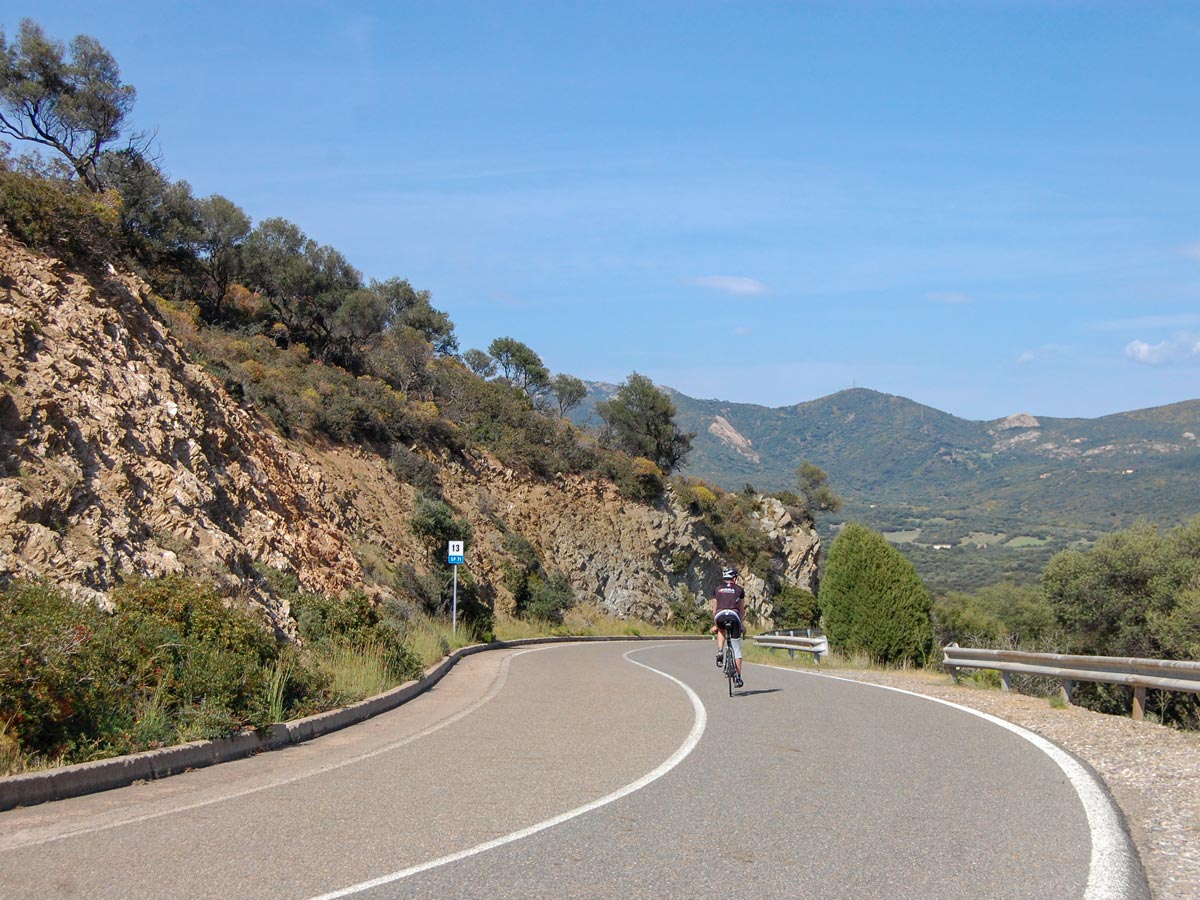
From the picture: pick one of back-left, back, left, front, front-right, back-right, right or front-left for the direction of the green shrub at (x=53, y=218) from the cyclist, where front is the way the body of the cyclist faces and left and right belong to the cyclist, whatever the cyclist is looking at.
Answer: left

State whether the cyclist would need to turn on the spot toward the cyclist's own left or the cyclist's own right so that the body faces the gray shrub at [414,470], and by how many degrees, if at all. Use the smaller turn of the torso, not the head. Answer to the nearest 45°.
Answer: approximately 45° to the cyclist's own left

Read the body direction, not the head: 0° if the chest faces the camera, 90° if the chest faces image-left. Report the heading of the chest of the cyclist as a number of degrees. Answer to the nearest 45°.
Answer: approximately 180°

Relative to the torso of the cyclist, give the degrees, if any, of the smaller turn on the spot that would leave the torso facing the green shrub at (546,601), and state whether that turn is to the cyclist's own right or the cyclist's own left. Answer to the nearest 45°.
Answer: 0° — they already face it

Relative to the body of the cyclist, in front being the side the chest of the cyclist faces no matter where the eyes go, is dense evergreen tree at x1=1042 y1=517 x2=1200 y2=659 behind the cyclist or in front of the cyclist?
in front

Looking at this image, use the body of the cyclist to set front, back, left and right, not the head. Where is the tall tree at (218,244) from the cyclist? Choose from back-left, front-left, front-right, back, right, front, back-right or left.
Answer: front-left

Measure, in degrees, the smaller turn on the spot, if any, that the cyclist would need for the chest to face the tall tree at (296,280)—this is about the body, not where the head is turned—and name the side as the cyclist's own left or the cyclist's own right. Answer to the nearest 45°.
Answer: approximately 45° to the cyclist's own left

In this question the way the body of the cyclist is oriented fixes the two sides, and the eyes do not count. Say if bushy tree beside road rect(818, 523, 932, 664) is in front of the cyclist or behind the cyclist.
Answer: in front

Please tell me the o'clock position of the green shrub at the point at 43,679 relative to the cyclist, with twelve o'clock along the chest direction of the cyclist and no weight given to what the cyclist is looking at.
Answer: The green shrub is roughly at 7 o'clock from the cyclist.
